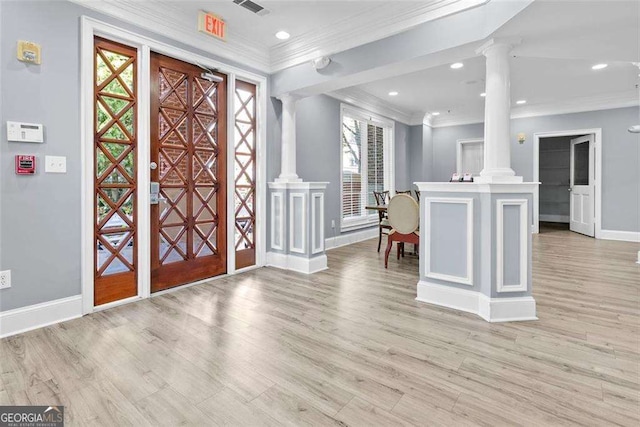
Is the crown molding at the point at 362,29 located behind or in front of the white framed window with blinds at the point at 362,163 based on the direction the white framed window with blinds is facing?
in front

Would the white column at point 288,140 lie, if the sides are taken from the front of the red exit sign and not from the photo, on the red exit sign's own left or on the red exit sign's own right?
on the red exit sign's own left

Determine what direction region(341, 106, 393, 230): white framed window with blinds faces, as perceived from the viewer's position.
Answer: facing the viewer and to the right of the viewer

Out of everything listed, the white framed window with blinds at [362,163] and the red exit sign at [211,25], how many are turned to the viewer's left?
0

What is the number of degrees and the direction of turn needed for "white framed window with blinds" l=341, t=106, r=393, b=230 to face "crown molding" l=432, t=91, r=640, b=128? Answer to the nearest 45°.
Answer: approximately 45° to its left

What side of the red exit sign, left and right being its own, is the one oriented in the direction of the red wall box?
right

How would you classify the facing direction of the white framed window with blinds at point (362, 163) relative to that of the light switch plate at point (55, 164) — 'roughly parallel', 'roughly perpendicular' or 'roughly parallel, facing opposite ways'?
roughly parallel

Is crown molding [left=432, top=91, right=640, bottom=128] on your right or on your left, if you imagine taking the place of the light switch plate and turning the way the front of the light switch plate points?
on your left

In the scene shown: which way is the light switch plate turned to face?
toward the camera
